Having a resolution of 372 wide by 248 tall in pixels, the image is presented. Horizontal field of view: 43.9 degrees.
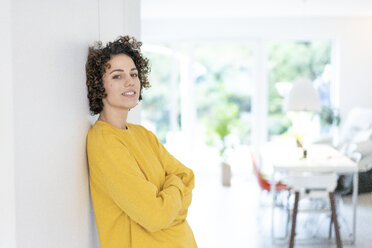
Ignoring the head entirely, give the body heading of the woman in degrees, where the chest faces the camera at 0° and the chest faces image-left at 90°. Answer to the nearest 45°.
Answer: approximately 315°

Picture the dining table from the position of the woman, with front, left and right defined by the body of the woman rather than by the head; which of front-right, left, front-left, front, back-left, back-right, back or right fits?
left
